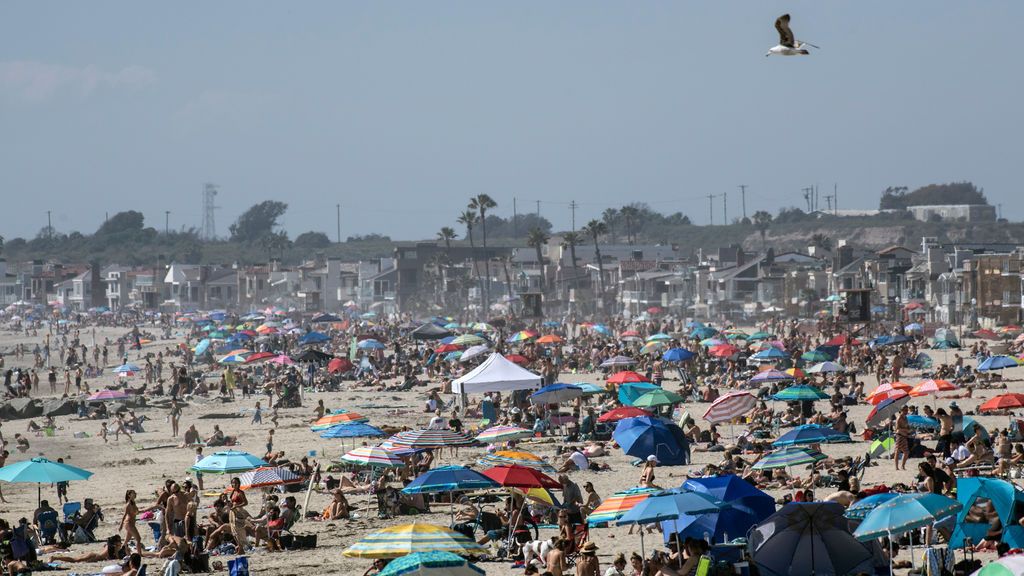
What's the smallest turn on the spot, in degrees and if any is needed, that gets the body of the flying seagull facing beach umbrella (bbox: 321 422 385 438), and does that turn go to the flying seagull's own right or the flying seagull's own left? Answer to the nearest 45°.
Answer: approximately 45° to the flying seagull's own right

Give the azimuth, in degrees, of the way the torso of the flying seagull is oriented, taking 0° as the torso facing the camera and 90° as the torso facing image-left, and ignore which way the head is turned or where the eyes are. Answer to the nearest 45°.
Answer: approximately 90°

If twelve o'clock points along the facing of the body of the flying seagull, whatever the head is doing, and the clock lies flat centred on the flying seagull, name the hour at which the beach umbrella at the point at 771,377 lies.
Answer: The beach umbrella is roughly at 3 o'clock from the flying seagull.

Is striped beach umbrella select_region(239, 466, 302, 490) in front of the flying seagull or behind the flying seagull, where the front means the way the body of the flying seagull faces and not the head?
in front

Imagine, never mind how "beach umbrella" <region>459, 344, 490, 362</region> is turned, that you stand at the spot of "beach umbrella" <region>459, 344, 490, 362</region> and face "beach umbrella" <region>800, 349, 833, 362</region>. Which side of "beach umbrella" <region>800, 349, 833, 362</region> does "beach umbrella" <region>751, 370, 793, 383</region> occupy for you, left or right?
right
